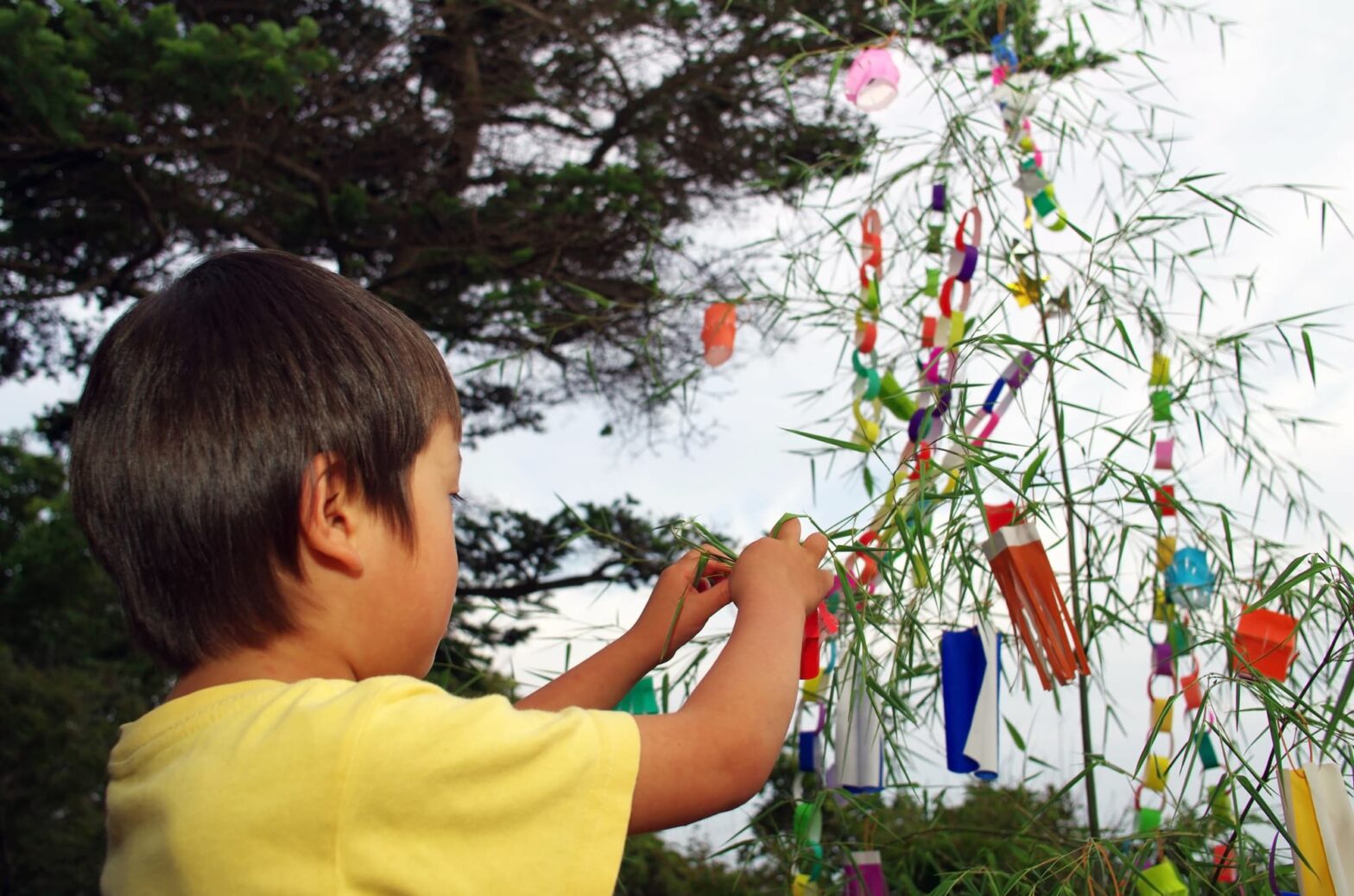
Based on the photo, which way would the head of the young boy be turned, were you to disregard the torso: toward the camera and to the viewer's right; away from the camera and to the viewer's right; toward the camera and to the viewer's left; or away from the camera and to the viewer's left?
away from the camera and to the viewer's right

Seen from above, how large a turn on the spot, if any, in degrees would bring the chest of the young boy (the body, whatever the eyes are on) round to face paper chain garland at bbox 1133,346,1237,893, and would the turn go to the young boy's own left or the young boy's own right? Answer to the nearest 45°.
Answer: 0° — they already face it

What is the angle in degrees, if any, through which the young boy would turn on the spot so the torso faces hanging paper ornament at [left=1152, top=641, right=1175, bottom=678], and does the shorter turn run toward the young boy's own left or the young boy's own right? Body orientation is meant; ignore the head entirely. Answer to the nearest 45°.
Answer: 0° — they already face it

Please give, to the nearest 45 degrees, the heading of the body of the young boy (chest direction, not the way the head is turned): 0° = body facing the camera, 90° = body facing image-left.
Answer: approximately 225°

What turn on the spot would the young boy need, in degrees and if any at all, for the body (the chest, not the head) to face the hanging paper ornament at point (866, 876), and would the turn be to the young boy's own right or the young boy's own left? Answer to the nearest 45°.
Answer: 0° — they already face it
